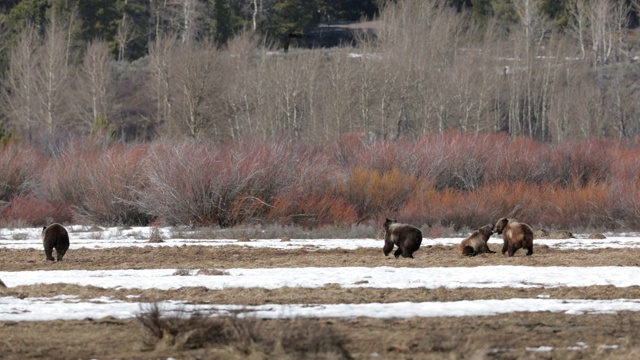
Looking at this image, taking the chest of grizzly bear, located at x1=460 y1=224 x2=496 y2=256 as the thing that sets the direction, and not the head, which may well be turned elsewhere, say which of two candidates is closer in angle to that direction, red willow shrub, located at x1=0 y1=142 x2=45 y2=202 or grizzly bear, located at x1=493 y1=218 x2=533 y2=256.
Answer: the grizzly bear

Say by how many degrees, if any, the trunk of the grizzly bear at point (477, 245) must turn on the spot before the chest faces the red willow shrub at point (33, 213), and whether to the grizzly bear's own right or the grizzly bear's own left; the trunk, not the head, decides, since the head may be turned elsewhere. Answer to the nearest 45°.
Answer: approximately 135° to the grizzly bear's own left

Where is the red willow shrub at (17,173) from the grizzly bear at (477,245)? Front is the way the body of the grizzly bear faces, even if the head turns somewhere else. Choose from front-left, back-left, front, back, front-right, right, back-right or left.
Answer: back-left

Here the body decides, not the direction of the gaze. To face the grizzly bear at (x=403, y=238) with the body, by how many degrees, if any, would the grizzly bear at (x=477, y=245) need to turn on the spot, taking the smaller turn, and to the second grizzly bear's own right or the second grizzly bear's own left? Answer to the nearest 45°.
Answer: approximately 135° to the second grizzly bear's own right

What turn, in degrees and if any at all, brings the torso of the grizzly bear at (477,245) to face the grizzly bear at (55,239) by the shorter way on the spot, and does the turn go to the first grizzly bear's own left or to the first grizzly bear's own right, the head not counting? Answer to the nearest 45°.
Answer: approximately 180°

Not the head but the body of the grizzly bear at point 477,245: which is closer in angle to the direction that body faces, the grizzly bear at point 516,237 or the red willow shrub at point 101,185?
the grizzly bear

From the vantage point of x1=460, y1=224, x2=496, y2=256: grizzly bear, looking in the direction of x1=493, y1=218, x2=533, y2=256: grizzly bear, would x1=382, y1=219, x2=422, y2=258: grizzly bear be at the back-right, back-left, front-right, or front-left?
back-right

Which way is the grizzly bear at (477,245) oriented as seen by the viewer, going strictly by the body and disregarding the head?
to the viewer's right

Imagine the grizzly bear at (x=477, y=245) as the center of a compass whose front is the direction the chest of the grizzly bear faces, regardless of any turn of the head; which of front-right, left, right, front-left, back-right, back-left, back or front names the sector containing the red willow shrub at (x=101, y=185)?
back-left
